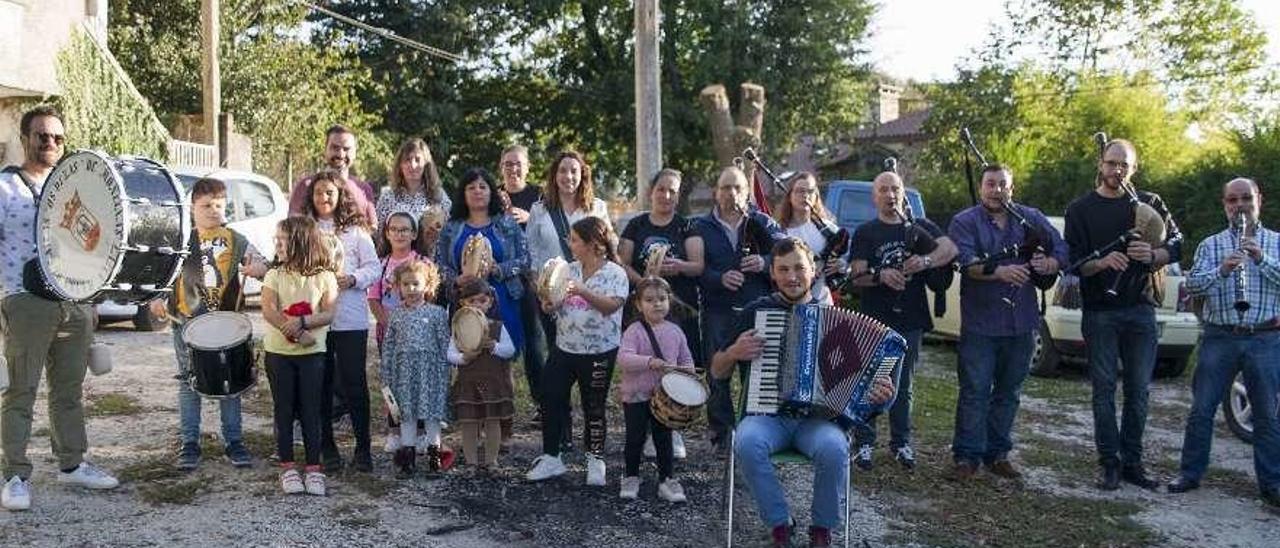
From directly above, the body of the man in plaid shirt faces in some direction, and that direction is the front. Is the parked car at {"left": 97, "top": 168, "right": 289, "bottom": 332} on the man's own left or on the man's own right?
on the man's own right

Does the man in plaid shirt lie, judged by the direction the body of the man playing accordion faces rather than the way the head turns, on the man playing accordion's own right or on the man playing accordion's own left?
on the man playing accordion's own left

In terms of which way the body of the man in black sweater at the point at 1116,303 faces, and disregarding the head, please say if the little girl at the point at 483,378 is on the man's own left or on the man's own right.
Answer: on the man's own right
